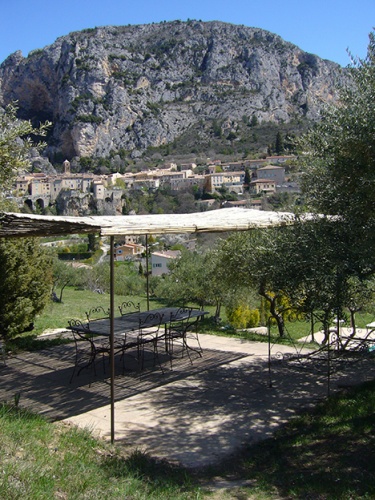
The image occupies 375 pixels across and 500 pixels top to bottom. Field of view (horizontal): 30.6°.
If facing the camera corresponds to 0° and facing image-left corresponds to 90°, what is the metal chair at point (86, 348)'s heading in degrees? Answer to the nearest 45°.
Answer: approximately 225°

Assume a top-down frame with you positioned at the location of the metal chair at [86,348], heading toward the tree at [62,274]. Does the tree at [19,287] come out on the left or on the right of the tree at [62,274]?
left

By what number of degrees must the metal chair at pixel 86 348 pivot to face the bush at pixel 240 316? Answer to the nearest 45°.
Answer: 0° — it already faces it

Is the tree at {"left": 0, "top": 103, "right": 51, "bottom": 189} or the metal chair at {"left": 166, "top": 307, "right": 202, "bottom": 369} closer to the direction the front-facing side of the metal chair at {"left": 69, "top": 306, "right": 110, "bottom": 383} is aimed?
the metal chair
